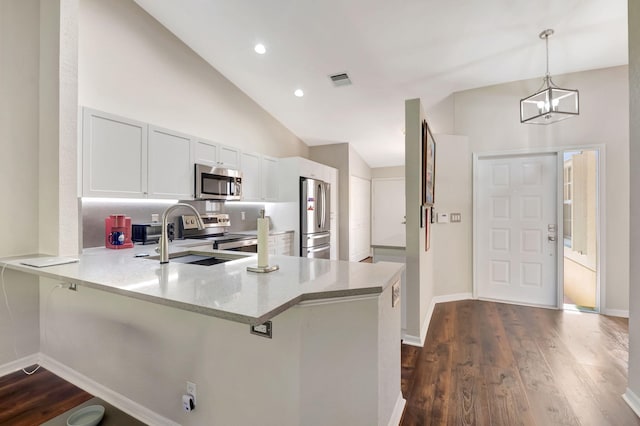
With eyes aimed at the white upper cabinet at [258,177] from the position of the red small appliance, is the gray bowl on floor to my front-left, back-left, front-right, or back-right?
back-right

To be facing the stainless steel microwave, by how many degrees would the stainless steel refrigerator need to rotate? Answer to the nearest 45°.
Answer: approximately 90° to its right

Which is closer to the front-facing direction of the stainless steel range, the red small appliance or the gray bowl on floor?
the gray bowl on floor

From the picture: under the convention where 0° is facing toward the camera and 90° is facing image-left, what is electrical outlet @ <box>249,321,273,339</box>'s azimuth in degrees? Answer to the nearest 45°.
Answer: approximately 45°

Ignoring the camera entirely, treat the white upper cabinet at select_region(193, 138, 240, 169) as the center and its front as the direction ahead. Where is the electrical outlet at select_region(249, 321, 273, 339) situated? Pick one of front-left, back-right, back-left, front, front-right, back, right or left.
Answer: front-right

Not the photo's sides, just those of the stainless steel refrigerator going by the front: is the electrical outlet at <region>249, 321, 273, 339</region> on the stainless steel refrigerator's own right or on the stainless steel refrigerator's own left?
on the stainless steel refrigerator's own right

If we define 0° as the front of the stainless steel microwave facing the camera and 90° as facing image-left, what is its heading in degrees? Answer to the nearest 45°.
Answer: approximately 315°

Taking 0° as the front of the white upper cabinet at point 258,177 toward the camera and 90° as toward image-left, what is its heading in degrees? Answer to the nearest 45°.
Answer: approximately 315°

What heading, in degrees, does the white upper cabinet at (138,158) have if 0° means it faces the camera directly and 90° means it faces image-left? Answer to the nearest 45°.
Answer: approximately 315°

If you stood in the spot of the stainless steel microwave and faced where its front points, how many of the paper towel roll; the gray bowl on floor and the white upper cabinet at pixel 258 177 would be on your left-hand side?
1
